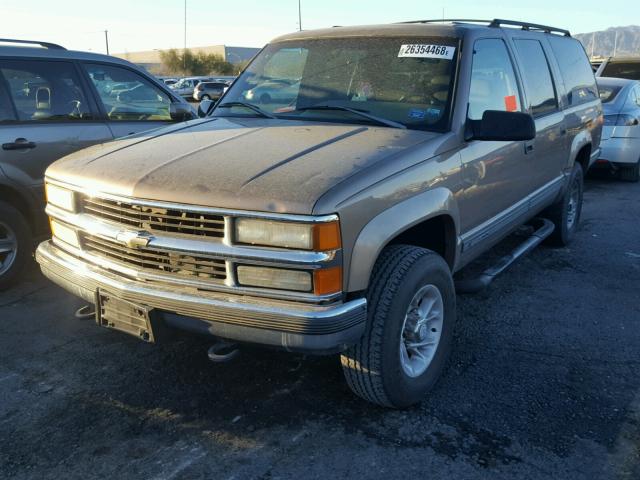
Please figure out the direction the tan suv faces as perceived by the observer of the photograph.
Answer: facing the viewer and to the left of the viewer

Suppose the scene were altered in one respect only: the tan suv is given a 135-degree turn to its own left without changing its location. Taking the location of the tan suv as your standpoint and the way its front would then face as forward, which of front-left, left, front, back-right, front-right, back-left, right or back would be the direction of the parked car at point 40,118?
back-left

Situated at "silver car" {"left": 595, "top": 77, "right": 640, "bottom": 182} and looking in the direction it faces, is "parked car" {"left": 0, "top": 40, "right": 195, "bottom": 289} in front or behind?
behind

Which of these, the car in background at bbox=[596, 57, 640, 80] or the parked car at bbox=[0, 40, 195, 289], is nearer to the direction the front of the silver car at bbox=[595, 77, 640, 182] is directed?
the car in background

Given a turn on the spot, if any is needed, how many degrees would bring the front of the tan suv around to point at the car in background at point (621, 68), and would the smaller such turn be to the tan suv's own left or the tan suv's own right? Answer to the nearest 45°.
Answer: approximately 180°

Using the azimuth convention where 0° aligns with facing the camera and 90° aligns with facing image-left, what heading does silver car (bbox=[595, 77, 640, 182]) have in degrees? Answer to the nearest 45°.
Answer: approximately 225°

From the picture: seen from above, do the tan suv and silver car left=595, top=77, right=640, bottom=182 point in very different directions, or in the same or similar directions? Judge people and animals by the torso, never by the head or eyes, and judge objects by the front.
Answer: very different directions

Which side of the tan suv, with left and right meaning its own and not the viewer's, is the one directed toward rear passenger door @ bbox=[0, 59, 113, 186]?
right

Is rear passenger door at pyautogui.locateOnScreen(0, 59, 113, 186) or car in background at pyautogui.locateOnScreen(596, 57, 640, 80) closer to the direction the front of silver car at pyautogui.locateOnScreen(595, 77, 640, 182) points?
the car in background
